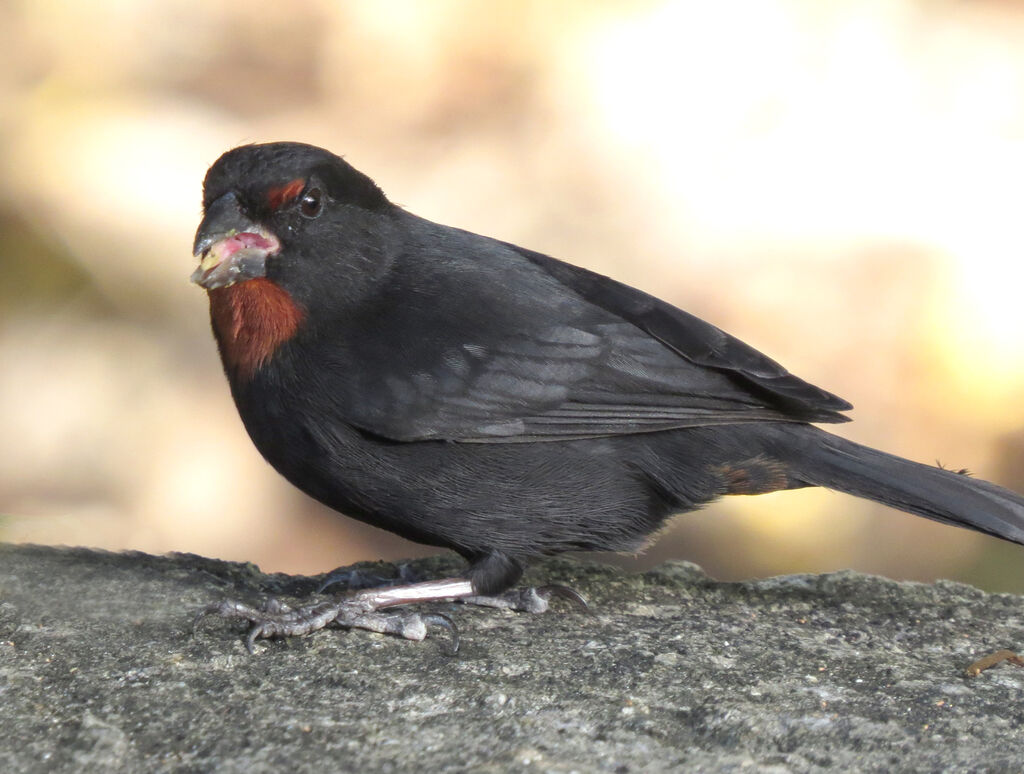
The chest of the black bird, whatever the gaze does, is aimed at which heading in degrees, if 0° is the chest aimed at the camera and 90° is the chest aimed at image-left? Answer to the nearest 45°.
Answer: approximately 90°
